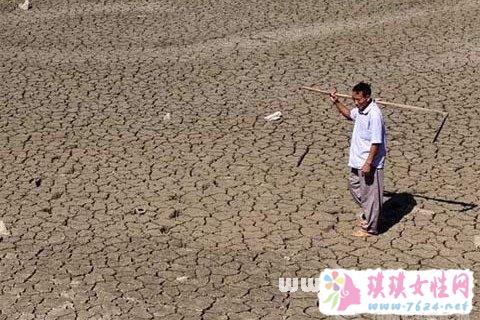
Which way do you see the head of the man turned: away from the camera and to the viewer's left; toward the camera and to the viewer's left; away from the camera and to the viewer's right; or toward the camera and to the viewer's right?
toward the camera and to the viewer's left
